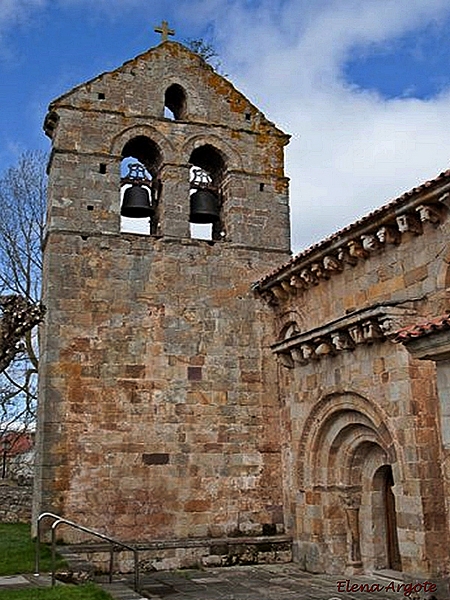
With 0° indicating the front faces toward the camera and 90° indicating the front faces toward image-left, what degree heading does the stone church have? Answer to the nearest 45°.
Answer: approximately 45°

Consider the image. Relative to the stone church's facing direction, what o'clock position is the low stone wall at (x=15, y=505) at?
The low stone wall is roughly at 3 o'clock from the stone church.
